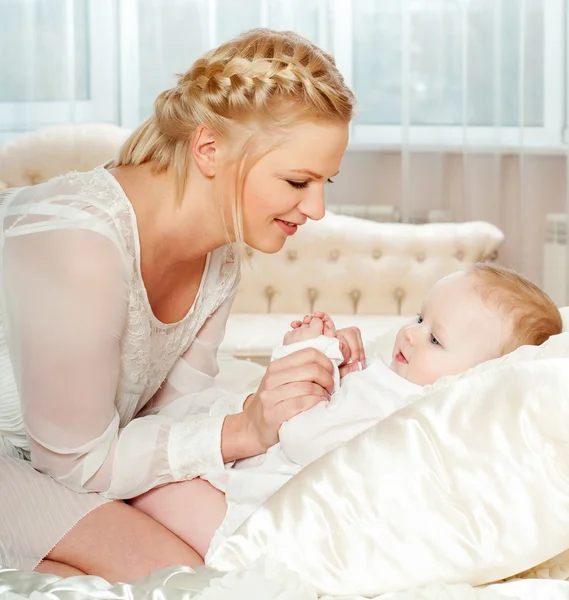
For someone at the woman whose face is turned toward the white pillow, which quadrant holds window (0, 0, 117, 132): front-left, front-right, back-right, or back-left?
back-left

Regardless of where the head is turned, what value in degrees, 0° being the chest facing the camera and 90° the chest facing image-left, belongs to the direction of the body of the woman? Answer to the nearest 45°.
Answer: approximately 315°

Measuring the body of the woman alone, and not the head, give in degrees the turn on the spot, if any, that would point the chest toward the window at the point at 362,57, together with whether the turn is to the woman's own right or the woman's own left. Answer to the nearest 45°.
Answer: approximately 135° to the woman's own left

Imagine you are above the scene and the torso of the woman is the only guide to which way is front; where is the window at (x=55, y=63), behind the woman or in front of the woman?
behind
